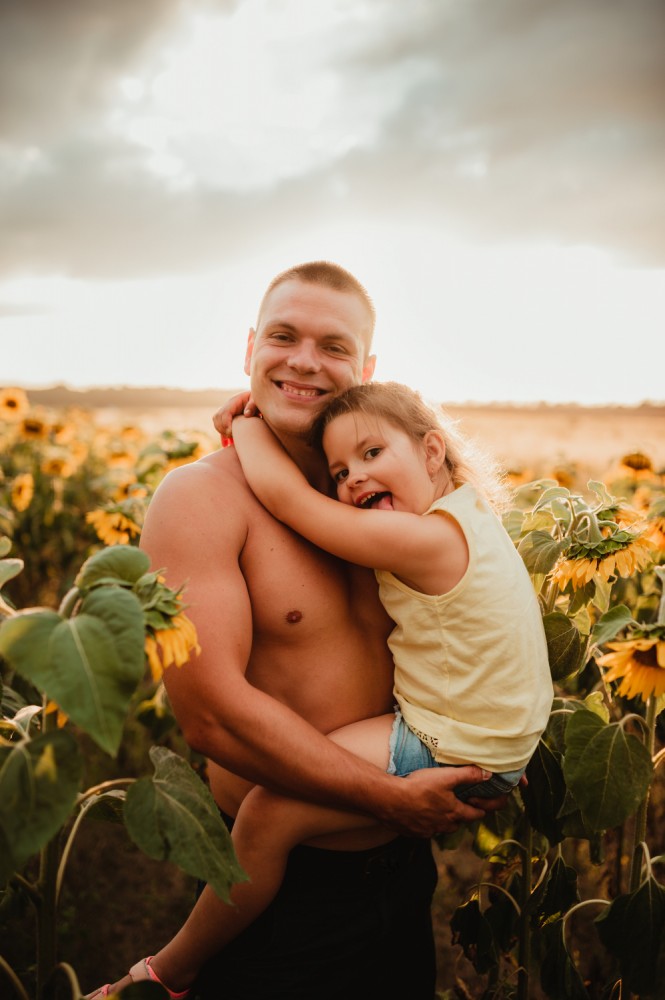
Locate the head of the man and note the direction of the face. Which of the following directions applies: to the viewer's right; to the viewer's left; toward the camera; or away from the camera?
toward the camera

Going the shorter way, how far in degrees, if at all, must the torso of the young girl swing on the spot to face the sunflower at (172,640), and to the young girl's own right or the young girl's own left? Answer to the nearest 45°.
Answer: approximately 45° to the young girl's own left

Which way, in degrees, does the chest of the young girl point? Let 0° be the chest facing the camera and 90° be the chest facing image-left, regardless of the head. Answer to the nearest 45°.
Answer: approximately 90°

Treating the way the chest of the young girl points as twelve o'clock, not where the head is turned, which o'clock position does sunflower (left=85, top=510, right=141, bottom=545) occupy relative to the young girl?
The sunflower is roughly at 2 o'clock from the young girl.

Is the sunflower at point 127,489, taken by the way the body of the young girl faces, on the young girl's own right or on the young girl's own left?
on the young girl's own right
